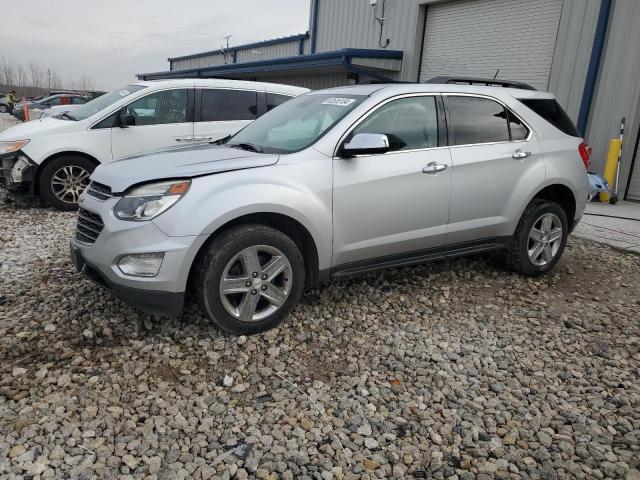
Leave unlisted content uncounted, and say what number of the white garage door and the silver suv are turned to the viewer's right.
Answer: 0

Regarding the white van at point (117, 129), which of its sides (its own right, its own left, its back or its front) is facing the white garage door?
back

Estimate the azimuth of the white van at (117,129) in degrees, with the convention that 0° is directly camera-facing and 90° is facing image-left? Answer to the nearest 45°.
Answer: approximately 90°

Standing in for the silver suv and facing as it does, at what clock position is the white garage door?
The white garage door is roughly at 5 o'clock from the silver suv.

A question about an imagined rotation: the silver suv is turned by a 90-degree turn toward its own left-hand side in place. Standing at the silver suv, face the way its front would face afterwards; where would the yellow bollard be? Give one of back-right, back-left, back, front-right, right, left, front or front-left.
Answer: left

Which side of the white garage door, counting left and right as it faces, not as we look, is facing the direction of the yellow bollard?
left

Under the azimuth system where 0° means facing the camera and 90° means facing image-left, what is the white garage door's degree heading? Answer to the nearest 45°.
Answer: approximately 45°

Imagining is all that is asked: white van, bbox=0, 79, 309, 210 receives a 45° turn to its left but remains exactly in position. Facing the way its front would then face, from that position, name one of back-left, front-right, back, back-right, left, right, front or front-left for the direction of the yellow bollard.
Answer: back-left
